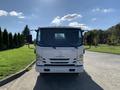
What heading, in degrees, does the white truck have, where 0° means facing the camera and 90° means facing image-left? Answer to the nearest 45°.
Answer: approximately 0°
